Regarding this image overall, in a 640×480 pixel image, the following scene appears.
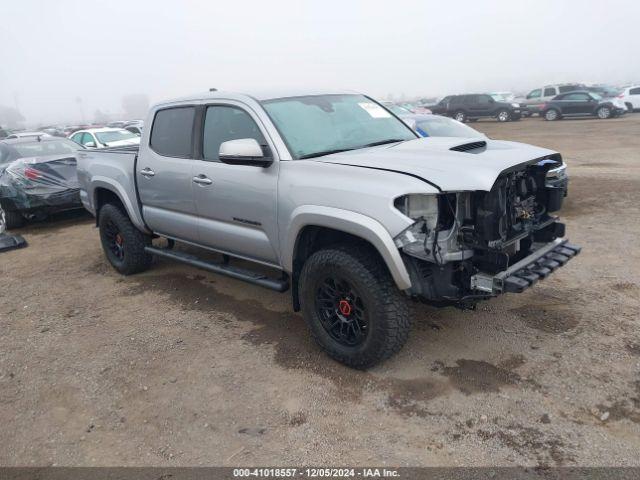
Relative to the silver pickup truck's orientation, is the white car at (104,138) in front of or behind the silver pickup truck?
behind

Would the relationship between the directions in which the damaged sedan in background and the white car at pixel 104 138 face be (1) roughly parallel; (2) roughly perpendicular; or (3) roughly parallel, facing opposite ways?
roughly parallel, facing opposite ways

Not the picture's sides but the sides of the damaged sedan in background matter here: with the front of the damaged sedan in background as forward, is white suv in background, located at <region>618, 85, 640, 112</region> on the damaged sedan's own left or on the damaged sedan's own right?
on the damaged sedan's own right

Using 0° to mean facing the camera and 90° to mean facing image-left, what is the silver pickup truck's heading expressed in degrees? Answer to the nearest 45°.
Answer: approximately 315°

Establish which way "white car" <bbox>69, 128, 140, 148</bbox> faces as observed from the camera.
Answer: facing the viewer and to the right of the viewer

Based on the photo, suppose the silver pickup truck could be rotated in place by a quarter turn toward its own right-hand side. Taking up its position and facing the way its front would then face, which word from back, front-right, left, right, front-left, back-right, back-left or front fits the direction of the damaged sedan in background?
right

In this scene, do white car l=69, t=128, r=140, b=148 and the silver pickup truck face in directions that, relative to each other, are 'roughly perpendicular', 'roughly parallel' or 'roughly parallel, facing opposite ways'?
roughly parallel

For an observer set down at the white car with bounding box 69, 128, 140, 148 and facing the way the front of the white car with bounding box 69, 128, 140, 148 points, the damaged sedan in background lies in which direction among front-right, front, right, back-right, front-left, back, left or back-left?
front-right

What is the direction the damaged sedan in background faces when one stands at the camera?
facing away from the viewer and to the left of the viewer

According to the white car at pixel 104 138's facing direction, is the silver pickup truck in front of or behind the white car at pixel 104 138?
in front

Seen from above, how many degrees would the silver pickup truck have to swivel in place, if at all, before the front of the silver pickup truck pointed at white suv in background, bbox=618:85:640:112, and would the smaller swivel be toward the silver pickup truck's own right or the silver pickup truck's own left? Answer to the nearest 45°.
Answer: approximately 90° to the silver pickup truck's own left

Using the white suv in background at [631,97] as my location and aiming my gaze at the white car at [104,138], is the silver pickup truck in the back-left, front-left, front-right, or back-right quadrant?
front-left

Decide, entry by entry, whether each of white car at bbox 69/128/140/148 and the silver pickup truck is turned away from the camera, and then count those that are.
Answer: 0

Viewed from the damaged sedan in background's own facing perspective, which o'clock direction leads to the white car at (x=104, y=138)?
The white car is roughly at 2 o'clock from the damaged sedan in background.
